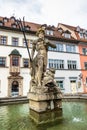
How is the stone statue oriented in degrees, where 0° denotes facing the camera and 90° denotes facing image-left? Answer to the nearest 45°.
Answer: approximately 0°

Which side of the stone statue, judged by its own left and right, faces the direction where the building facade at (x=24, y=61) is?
back
